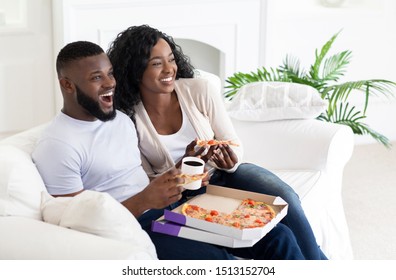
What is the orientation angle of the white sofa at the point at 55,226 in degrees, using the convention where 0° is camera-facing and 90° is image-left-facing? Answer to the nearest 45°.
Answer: approximately 315°

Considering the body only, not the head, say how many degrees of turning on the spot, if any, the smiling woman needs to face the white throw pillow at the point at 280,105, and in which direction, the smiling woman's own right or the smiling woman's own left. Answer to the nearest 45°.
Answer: approximately 90° to the smiling woman's own left

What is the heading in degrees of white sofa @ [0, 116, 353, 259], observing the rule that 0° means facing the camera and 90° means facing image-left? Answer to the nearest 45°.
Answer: approximately 315°
